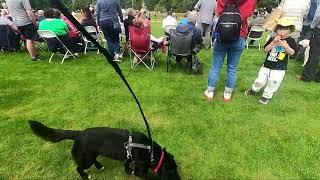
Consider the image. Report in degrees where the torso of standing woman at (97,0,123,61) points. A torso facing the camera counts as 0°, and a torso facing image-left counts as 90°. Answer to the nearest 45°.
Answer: approximately 180°

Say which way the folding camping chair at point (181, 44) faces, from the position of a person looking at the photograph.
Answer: facing away from the viewer

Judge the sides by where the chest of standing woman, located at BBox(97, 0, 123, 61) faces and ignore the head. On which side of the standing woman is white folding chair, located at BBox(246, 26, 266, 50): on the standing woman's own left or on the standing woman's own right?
on the standing woman's own right

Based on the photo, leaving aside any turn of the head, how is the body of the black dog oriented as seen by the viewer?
to the viewer's right

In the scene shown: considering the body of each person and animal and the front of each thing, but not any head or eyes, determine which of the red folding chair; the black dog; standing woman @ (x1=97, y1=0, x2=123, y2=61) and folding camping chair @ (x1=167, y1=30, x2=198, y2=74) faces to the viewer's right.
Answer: the black dog

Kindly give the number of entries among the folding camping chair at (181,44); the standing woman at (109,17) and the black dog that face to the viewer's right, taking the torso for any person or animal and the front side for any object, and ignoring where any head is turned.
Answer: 1

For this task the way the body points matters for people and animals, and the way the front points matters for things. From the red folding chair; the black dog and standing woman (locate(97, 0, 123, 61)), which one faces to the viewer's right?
the black dog

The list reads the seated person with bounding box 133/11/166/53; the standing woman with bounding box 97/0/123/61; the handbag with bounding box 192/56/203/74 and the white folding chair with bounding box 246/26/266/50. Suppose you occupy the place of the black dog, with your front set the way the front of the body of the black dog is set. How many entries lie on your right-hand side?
0

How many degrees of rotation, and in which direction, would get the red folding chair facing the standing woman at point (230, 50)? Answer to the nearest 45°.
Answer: approximately 135° to its right

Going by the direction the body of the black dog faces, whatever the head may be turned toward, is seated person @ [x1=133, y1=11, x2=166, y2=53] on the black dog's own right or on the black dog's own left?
on the black dog's own left

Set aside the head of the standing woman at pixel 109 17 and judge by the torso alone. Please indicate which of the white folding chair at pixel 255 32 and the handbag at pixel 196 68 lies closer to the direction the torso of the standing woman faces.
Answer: the white folding chair

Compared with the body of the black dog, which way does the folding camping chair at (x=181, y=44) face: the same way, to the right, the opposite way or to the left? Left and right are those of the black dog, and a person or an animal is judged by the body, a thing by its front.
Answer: to the left

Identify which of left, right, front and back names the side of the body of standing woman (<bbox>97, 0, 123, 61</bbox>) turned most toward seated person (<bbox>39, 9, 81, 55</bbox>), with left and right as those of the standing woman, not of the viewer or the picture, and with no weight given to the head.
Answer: left

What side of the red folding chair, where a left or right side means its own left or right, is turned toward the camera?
back

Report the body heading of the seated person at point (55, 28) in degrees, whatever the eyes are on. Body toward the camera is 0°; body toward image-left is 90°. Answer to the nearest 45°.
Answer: approximately 225°

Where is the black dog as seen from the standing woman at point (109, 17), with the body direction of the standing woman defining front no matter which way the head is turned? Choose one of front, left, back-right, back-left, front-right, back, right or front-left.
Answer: back
